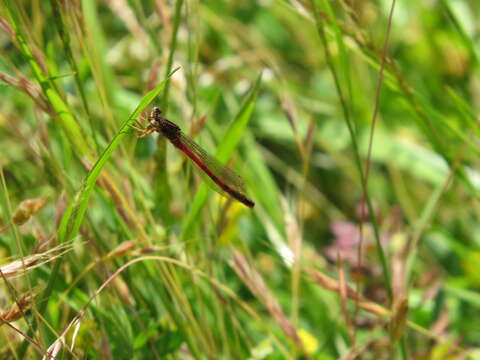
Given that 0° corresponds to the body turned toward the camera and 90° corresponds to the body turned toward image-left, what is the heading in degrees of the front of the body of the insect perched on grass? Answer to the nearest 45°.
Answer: approximately 90°
